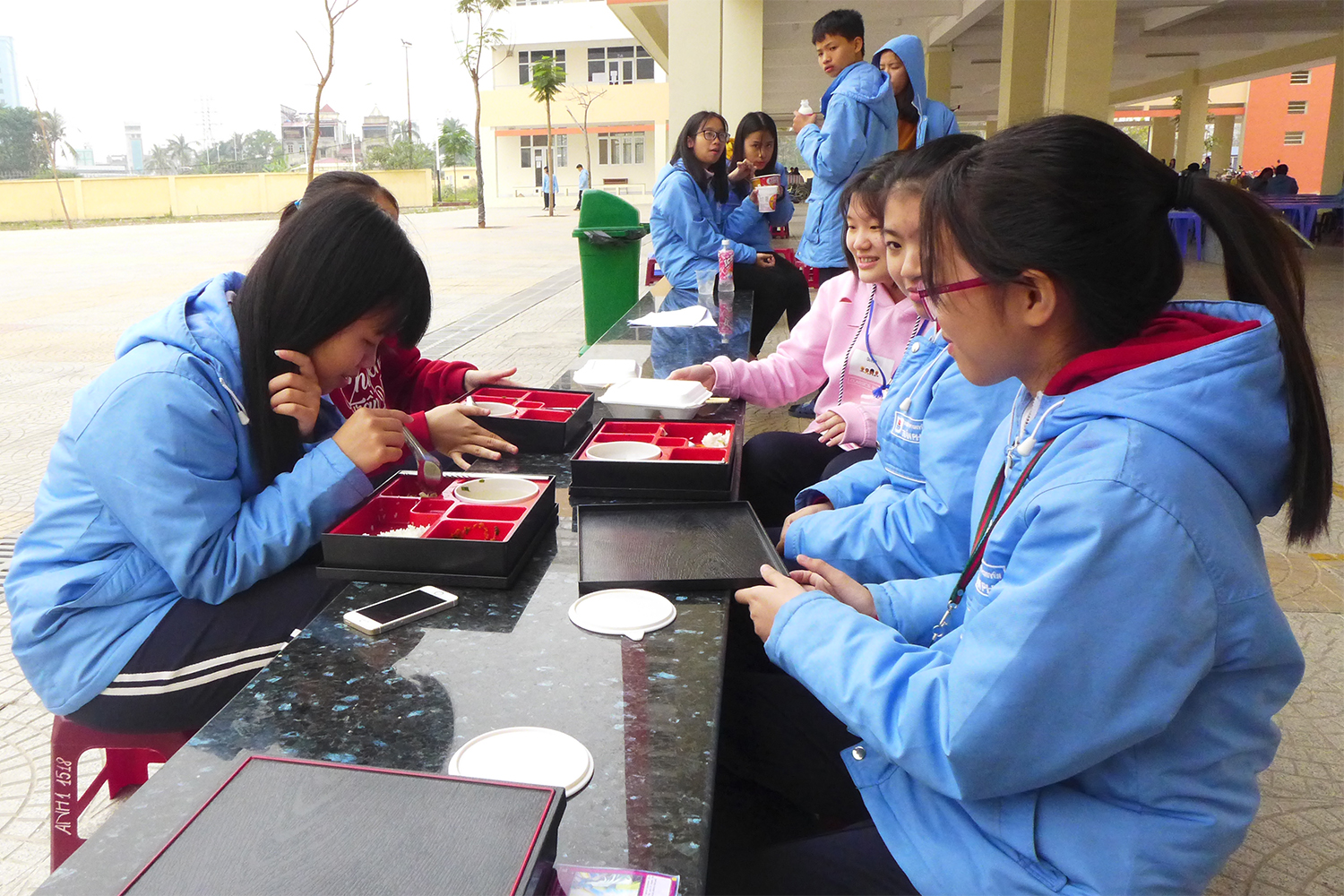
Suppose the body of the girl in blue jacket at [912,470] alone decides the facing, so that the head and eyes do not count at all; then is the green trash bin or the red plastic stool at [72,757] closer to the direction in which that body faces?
the red plastic stool

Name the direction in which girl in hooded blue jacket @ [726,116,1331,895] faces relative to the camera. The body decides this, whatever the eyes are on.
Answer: to the viewer's left

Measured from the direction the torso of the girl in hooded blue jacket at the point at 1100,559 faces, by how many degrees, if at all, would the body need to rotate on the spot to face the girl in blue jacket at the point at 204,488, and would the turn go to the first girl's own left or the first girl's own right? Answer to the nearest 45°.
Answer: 0° — they already face them

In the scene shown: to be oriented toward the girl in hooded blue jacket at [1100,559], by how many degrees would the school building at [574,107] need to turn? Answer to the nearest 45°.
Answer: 0° — it already faces them

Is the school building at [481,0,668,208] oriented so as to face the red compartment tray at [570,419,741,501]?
yes

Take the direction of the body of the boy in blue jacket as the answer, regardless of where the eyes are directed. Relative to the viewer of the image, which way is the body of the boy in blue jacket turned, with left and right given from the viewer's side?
facing to the left of the viewer

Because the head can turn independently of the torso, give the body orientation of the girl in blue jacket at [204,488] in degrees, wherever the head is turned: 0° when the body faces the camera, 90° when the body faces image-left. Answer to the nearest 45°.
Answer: approximately 270°

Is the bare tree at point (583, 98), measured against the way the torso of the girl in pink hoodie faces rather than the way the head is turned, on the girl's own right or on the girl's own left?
on the girl's own right

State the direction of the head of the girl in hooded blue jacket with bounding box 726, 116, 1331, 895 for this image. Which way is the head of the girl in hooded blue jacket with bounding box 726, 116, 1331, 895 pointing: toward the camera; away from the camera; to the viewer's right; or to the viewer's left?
to the viewer's left
